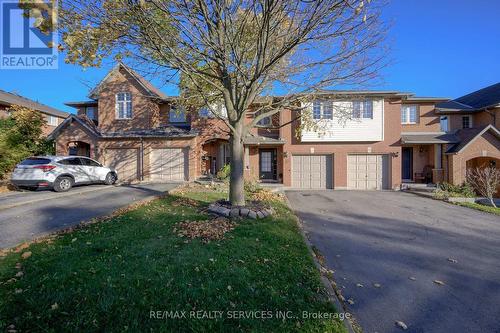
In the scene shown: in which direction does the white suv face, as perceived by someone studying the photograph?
facing away from the viewer and to the right of the viewer

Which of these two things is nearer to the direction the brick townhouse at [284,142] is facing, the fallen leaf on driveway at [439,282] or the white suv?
the fallen leaf on driveway

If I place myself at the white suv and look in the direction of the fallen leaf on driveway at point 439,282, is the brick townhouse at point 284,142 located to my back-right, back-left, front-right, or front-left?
front-left

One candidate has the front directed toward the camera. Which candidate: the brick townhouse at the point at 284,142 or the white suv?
the brick townhouse

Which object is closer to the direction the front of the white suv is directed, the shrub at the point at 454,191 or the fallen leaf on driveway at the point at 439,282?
the shrub

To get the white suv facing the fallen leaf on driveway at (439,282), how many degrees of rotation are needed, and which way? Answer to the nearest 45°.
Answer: approximately 90° to its right

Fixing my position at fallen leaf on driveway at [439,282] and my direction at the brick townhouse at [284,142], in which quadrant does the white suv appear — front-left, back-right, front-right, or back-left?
front-left

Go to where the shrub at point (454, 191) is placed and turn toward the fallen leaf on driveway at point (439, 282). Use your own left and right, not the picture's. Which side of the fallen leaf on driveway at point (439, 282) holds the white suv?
right

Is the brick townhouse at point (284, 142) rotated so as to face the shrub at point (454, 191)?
no

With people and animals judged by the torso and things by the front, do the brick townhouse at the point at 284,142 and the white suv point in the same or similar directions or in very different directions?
very different directions

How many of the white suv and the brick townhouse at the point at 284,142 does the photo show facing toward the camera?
1

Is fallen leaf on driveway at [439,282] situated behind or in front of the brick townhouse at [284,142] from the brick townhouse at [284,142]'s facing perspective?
in front

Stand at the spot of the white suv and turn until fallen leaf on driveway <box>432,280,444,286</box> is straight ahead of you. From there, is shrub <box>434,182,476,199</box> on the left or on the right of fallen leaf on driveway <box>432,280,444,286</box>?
left

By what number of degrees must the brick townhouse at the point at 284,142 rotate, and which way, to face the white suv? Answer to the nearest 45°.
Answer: approximately 45° to its right

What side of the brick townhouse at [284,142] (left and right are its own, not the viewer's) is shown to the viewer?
front
